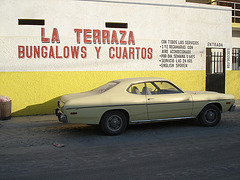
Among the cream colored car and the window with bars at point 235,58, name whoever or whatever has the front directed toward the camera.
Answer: the window with bars

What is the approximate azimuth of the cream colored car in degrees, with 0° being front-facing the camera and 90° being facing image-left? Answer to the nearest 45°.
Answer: approximately 270°

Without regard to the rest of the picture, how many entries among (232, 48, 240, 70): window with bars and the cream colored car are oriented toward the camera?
1

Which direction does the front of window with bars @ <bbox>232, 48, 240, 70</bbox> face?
toward the camera

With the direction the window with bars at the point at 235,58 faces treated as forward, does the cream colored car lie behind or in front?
in front

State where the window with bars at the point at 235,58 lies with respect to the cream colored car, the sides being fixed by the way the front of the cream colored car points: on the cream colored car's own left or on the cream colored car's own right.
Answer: on the cream colored car's own left

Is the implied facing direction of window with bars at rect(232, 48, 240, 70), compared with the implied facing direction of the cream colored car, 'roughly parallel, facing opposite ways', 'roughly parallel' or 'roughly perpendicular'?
roughly perpendicular
